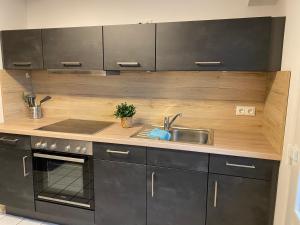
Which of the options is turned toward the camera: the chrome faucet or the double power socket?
the double power socket

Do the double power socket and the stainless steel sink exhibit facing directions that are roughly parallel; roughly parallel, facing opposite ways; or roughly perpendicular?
roughly parallel

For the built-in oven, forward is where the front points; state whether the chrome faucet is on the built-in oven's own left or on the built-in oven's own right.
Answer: on the built-in oven's own left

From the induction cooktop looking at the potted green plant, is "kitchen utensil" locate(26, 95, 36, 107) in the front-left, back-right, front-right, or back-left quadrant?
back-left

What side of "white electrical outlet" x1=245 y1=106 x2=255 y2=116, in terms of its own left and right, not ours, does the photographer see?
front

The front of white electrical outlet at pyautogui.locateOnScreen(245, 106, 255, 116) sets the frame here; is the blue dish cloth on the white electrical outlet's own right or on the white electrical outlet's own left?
on the white electrical outlet's own right

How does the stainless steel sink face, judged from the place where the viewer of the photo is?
facing the viewer

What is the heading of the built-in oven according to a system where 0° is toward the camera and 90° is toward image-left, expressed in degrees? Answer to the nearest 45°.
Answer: approximately 45°

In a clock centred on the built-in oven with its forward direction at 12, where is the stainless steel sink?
The stainless steel sink is roughly at 8 o'clock from the built-in oven.

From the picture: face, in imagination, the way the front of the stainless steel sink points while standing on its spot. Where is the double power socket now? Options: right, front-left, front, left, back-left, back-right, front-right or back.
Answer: left
